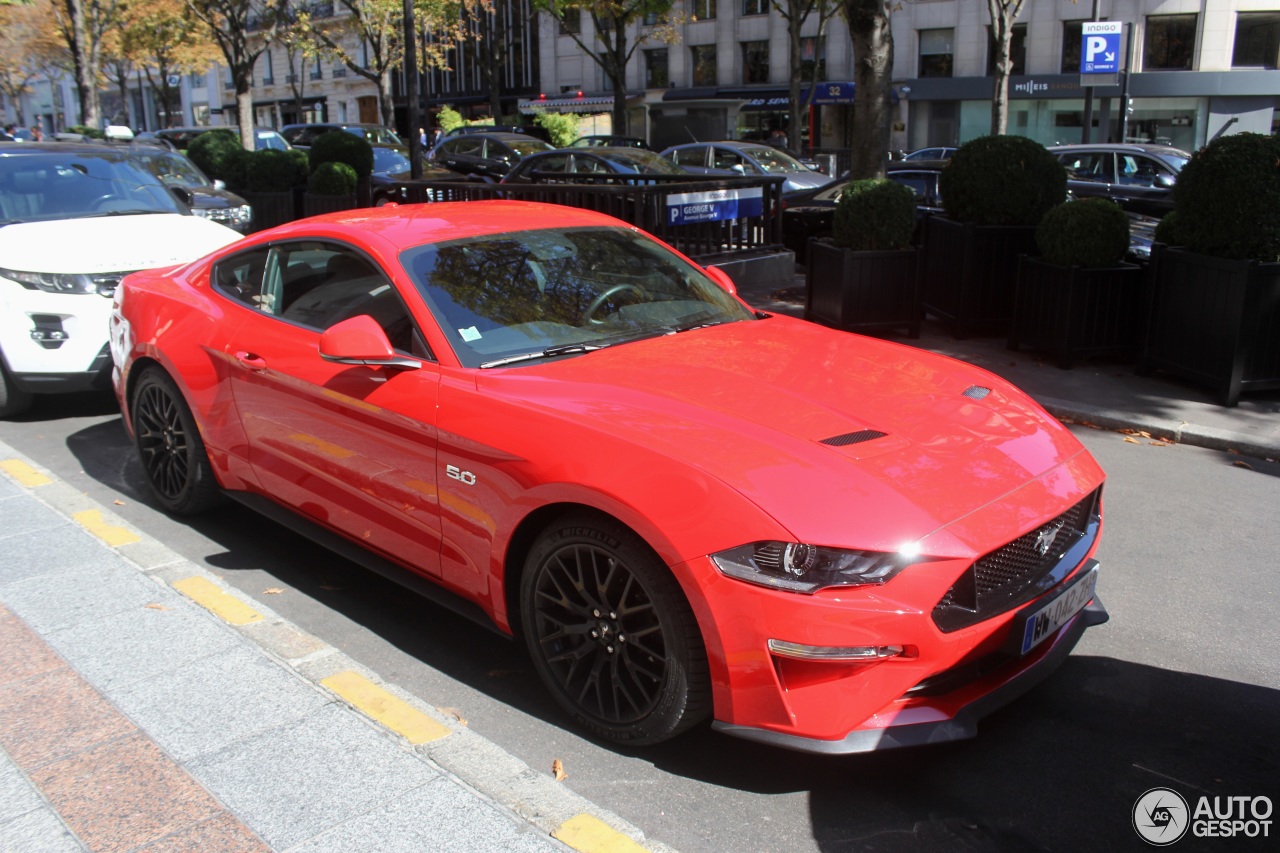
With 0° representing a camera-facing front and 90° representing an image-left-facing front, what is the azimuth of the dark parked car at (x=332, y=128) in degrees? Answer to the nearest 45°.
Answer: approximately 315°

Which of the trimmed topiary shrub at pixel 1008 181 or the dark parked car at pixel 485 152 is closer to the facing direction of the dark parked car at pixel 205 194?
the trimmed topiary shrub

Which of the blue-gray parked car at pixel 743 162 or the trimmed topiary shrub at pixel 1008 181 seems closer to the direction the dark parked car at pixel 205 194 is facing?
the trimmed topiary shrub

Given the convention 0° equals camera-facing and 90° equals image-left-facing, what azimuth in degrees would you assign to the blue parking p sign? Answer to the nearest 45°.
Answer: approximately 0°

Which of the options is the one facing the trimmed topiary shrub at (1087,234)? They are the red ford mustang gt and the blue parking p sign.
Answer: the blue parking p sign

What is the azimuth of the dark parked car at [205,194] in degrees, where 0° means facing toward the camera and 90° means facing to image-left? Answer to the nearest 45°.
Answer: approximately 315°

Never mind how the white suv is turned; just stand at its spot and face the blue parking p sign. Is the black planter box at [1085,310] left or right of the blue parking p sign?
right

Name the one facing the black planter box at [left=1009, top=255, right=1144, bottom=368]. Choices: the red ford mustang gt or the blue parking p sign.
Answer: the blue parking p sign

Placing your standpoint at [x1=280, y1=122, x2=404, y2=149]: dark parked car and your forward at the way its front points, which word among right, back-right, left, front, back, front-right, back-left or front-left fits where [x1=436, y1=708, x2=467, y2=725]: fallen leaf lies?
front-right
